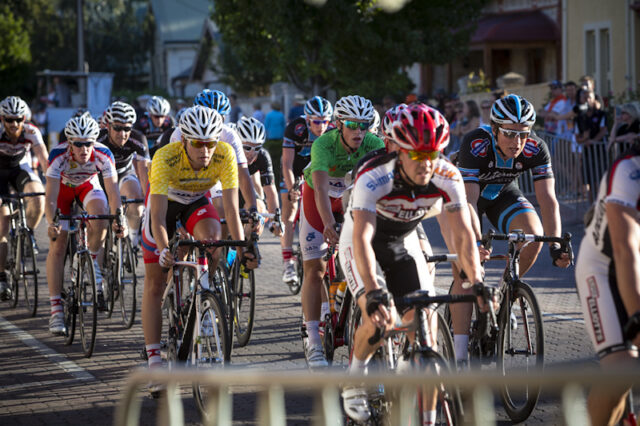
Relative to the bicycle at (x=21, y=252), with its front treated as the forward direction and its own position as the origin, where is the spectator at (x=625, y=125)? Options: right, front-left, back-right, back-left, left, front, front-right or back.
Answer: left

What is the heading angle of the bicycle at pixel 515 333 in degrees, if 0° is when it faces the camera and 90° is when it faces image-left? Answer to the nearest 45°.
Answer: approximately 315°

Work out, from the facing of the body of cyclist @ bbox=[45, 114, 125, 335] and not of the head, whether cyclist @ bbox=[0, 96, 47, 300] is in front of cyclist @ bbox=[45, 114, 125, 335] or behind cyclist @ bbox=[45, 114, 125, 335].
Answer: behind

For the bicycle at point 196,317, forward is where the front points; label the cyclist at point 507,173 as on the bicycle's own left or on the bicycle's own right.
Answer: on the bicycle's own left

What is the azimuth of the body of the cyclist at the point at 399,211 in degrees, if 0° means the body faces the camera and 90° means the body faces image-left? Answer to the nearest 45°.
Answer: approximately 315°

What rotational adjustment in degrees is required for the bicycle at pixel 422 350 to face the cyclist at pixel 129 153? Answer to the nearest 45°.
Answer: approximately 180°
